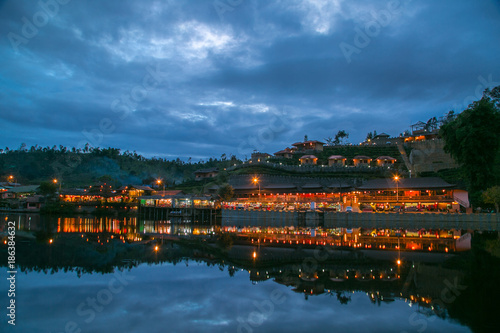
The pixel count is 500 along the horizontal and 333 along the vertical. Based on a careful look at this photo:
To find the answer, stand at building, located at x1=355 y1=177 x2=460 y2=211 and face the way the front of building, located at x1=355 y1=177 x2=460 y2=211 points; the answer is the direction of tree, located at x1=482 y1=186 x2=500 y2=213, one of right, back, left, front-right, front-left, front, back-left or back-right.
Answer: front-left

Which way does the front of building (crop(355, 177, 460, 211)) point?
toward the camera
